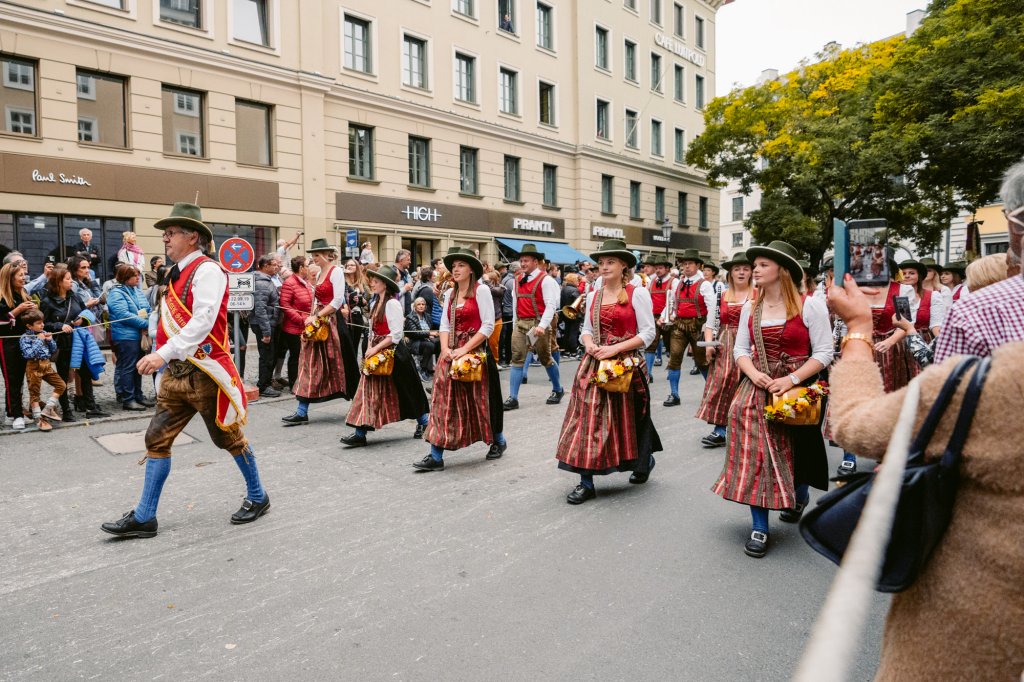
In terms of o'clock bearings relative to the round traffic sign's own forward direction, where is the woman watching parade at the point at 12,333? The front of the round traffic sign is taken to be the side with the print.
The woman watching parade is roughly at 2 o'clock from the round traffic sign.

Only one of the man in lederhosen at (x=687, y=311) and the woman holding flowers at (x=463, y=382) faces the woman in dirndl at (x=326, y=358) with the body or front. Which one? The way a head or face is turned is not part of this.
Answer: the man in lederhosen

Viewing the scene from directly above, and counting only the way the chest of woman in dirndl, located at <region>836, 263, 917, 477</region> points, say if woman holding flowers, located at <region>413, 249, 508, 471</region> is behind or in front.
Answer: in front

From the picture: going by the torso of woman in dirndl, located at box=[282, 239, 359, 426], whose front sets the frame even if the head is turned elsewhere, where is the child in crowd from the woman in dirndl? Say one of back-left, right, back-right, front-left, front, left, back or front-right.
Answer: front-right

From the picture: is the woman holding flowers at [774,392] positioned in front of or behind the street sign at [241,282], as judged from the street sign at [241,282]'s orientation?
in front

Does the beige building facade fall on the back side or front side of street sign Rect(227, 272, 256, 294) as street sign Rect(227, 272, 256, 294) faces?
on the back side

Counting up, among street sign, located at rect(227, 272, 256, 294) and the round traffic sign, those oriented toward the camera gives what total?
2

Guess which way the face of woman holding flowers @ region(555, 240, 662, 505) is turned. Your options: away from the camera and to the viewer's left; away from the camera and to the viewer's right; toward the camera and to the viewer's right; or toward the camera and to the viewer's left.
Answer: toward the camera and to the viewer's left

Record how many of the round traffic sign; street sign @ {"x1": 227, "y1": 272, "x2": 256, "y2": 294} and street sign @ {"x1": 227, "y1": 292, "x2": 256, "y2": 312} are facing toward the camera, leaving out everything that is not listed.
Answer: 3

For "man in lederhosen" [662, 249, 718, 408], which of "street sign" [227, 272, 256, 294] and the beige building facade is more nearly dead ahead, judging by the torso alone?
the street sign

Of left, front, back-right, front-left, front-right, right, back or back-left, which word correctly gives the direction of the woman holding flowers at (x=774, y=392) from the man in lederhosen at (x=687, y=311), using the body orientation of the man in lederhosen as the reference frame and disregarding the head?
front-left
